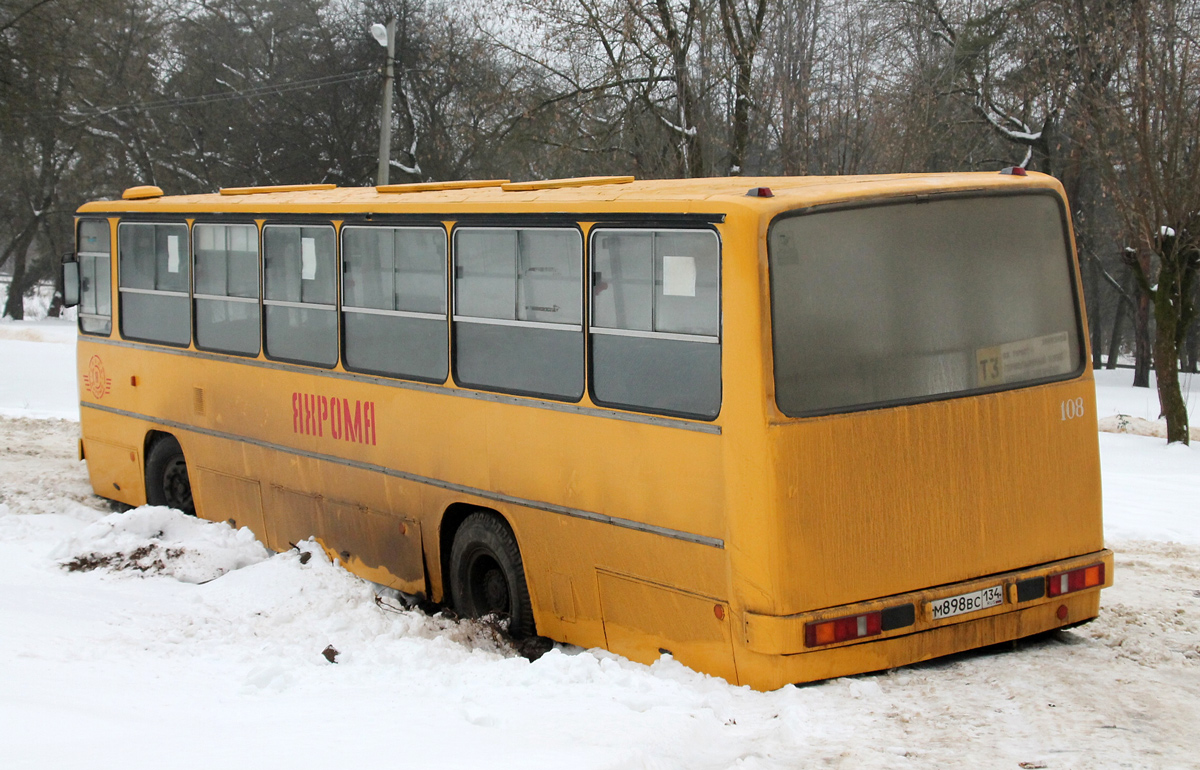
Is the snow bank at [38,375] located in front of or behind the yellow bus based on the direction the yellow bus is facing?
in front

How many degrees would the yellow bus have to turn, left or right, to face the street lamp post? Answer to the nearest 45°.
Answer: approximately 45° to its right

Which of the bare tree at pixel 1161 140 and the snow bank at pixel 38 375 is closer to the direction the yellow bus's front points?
the snow bank

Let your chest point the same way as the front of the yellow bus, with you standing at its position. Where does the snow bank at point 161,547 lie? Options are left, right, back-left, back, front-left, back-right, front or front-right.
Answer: front

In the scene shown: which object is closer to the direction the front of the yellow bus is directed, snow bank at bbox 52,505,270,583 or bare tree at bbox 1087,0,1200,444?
the snow bank

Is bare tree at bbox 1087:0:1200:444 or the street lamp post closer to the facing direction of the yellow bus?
the street lamp post

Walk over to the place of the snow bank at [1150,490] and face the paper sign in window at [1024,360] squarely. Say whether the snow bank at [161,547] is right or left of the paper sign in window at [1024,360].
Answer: right

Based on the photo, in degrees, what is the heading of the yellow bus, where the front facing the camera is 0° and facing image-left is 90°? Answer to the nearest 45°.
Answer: approximately 135°

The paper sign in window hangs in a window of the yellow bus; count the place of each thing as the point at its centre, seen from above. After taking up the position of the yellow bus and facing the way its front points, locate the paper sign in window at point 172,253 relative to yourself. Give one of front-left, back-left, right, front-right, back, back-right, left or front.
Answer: front

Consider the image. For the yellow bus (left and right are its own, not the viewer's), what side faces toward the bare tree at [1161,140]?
right

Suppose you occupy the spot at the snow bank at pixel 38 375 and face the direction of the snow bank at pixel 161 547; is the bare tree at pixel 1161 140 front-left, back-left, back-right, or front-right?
front-left

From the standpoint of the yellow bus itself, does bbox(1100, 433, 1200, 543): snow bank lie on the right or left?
on its right
